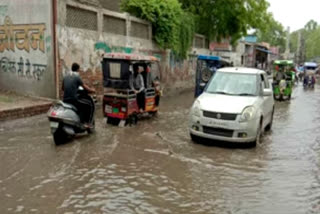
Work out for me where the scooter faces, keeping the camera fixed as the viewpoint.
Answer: facing away from the viewer and to the right of the viewer

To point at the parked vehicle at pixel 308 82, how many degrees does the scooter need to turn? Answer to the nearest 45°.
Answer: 0° — it already faces it

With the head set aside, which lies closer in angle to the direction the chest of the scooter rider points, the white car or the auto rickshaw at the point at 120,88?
the auto rickshaw

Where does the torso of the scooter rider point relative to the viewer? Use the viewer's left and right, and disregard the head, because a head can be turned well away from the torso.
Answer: facing away from the viewer and to the right of the viewer
